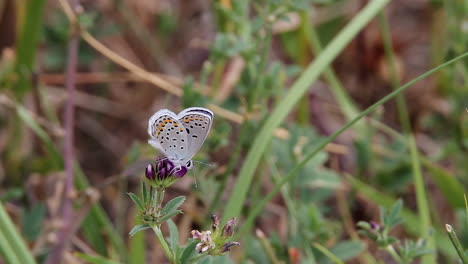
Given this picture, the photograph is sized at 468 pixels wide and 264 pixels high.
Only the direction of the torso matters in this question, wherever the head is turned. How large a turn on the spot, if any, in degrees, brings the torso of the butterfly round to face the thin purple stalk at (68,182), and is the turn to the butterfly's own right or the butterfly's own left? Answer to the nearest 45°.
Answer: approximately 135° to the butterfly's own left

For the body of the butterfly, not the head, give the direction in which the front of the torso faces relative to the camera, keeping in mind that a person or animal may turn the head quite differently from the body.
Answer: to the viewer's right

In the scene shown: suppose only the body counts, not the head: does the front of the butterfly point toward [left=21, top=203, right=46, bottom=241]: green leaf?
no

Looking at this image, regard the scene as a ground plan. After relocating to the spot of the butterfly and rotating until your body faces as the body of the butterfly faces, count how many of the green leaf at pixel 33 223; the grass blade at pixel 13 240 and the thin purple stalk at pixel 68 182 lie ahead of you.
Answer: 0

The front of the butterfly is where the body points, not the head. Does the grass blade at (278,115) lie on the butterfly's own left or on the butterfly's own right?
on the butterfly's own left

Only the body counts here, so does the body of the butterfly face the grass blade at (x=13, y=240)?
no
